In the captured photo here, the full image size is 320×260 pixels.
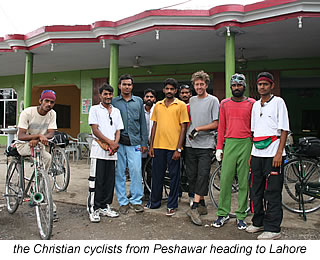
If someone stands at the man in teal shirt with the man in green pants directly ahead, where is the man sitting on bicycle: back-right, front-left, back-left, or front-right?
back-right

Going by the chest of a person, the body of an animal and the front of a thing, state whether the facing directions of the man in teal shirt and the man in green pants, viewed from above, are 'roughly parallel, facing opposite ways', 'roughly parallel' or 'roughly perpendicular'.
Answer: roughly parallel

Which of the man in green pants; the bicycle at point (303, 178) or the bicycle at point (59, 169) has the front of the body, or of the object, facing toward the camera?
the man in green pants

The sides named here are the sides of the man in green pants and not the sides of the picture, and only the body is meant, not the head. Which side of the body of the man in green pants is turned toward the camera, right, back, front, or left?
front

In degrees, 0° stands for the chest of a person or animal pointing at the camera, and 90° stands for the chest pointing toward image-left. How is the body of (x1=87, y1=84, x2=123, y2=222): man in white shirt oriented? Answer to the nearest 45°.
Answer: approximately 315°

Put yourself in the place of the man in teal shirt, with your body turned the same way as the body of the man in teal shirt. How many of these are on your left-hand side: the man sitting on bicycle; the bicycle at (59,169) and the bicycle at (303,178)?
1

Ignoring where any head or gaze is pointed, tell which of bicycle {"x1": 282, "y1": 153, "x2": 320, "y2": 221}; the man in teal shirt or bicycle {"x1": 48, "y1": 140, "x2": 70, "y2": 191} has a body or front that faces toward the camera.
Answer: the man in teal shirt

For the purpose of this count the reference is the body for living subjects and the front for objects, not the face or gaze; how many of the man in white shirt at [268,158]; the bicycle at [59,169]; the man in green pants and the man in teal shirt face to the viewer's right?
0

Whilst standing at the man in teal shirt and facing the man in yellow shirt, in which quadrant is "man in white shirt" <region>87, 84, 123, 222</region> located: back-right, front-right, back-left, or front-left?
back-right

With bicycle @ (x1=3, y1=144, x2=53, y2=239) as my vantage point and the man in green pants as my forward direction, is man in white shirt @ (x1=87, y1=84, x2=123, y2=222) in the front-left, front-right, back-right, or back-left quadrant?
front-left

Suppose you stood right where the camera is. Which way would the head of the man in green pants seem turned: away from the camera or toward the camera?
toward the camera

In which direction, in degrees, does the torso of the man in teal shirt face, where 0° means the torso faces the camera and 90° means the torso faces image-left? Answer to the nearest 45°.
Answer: approximately 0°
